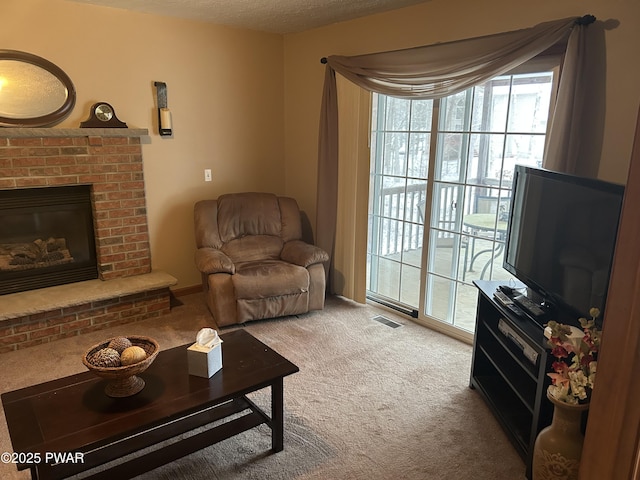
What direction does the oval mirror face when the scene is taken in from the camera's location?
facing the viewer

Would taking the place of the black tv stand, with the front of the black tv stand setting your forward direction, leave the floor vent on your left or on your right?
on your right

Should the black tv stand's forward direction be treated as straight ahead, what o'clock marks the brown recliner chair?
The brown recliner chair is roughly at 2 o'clock from the black tv stand.

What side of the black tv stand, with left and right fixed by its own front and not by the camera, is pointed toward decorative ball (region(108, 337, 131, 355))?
front

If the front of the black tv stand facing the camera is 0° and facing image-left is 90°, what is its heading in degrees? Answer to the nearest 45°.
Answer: approximately 45°

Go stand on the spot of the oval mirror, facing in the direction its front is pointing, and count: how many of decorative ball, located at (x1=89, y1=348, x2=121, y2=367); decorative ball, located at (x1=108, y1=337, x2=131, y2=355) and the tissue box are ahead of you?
3

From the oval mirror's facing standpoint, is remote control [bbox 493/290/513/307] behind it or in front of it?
in front

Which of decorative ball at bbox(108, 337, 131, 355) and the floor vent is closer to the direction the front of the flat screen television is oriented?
the decorative ball

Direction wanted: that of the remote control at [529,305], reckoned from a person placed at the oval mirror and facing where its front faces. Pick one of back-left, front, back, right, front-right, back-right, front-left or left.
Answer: front-left

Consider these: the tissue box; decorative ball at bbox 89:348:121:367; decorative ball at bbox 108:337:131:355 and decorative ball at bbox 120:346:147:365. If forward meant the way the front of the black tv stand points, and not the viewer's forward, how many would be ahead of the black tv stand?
4

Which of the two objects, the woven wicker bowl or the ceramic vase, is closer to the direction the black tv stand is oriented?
the woven wicker bowl

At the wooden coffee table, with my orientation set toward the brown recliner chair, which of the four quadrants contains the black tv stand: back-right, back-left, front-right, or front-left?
front-right

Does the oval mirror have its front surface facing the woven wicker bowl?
yes

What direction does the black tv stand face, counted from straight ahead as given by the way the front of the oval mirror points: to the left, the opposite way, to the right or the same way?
to the right

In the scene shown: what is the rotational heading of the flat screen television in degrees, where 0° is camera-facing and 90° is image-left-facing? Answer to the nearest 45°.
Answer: approximately 45°
